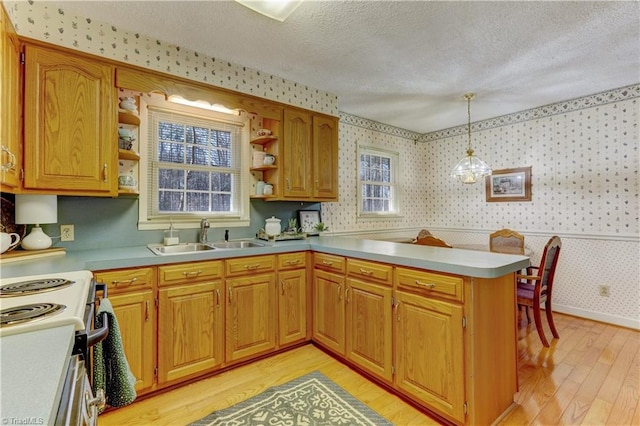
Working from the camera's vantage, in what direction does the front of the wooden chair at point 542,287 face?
facing away from the viewer and to the left of the viewer

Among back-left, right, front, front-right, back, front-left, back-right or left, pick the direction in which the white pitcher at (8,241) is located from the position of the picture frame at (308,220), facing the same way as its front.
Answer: front-right

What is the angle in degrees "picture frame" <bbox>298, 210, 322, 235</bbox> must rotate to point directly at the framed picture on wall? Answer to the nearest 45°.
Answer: approximately 90° to its left

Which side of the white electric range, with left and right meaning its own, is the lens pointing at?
right

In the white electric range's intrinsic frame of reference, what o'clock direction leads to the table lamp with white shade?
The table lamp with white shade is roughly at 9 o'clock from the white electric range.

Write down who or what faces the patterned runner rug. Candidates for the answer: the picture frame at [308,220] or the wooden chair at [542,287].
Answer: the picture frame

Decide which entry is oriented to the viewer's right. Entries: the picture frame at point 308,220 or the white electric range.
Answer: the white electric range

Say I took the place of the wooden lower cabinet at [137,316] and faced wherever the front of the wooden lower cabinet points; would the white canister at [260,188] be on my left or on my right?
on my left

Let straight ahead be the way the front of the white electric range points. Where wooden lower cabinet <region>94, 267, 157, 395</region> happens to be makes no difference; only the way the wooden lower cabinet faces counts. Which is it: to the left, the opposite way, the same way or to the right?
to the right

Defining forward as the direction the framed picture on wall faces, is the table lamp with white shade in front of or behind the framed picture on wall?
in front

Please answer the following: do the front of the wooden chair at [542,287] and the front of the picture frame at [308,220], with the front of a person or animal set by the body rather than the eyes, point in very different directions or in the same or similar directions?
very different directions

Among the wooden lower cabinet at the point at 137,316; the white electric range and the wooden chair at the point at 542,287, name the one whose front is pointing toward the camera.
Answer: the wooden lower cabinet

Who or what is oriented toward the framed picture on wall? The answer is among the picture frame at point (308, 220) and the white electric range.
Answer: the white electric range
